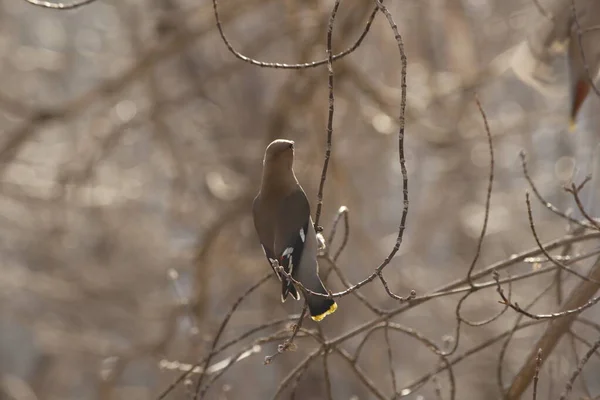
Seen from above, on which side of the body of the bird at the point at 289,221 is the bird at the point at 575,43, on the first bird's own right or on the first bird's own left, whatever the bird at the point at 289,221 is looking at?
on the first bird's own right

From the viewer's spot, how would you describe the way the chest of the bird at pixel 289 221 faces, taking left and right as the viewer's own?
facing away from the viewer and to the left of the viewer
